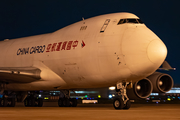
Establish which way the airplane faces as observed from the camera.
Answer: facing the viewer and to the right of the viewer
